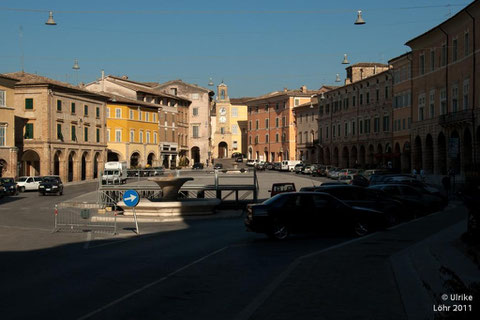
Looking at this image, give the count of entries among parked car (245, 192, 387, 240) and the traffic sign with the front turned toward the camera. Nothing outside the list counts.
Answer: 1

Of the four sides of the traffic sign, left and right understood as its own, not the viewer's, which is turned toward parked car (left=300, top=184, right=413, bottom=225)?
left

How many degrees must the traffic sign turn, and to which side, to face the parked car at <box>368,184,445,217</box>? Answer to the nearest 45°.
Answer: approximately 90° to its left

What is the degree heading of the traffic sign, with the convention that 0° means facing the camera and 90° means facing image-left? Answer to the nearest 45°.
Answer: approximately 0°

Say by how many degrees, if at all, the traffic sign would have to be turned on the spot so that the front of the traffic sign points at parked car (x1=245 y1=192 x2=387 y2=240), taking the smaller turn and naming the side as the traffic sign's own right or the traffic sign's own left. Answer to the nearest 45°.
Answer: approximately 45° to the traffic sign's own left
